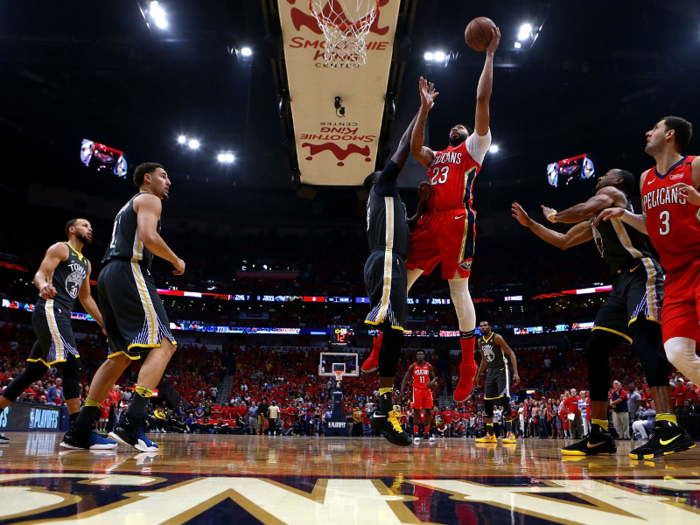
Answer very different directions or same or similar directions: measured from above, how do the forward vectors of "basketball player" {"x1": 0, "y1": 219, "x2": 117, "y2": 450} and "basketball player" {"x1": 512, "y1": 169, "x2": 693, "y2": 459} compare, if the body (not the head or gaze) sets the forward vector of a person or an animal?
very different directions

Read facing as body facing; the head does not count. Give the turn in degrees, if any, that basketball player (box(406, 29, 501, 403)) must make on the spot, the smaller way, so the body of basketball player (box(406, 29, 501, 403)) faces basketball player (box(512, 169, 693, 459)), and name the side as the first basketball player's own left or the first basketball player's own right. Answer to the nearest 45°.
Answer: approximately 135° to the first basketball player's own left

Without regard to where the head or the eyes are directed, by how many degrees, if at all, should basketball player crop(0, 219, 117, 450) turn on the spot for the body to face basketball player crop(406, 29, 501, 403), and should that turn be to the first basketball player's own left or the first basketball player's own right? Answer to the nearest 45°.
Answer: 0° — they already face them

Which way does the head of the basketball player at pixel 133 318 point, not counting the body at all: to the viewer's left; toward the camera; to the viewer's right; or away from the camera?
to the viewer's right

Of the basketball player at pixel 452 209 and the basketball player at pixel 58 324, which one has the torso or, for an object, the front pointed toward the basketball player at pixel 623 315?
the basketball player at pixel 58 324

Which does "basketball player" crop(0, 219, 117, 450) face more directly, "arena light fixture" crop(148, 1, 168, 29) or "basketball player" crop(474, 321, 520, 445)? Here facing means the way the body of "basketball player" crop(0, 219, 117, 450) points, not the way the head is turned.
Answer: the basketball player

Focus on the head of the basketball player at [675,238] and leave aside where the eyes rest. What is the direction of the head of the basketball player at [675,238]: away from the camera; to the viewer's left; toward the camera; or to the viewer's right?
to the viewer's left

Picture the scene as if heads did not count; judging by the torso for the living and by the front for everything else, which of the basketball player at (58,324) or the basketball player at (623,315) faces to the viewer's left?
the basketball player at (623,315)

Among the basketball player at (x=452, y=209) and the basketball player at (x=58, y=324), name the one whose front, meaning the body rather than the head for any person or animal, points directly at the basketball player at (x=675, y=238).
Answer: the basketball player at (x=58, y=324)

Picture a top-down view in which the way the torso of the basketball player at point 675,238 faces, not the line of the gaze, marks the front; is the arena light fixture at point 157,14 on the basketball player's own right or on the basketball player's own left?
on the basketball player's own right

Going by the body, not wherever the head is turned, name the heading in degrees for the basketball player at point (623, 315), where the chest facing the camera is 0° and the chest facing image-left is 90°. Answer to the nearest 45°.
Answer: approximately 90°

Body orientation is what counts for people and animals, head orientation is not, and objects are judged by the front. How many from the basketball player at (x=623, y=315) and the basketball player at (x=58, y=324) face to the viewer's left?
1
